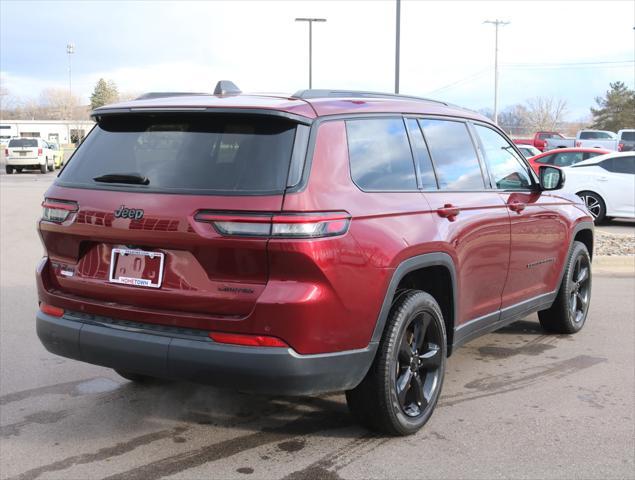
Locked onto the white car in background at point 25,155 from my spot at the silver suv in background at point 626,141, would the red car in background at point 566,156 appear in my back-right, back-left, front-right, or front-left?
front-left

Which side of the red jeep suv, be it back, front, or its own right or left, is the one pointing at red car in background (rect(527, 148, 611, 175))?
front

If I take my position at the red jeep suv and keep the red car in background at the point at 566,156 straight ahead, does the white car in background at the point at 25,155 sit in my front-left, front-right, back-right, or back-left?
front-left

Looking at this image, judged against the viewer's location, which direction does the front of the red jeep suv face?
facing away from the viewer and to the right of the viewer

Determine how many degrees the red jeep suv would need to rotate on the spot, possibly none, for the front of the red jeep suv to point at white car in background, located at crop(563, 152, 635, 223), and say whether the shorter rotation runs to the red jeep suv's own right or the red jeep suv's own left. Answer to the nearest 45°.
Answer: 0° — it already faces it

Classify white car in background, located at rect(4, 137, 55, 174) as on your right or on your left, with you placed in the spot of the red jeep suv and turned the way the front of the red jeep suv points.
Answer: on your left

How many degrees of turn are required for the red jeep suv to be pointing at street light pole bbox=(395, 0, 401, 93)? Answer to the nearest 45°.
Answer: approximately 45° to its left
